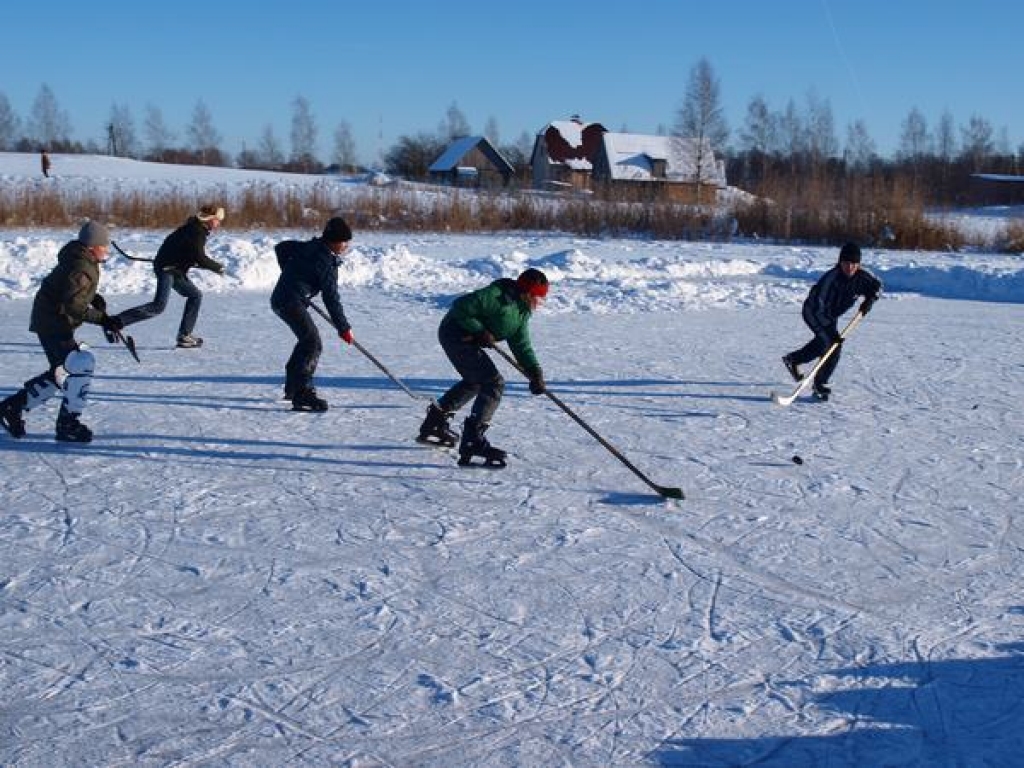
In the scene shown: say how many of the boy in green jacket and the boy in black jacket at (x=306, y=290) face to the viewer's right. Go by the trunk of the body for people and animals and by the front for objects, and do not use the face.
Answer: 2

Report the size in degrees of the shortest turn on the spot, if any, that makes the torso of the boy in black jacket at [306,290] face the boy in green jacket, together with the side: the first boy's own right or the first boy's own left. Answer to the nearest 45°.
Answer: approximately 45° to the first boy's own right

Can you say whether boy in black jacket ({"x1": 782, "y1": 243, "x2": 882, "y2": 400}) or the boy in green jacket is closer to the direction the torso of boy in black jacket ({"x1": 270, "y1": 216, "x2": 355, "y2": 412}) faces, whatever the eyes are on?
the boy in black jacket

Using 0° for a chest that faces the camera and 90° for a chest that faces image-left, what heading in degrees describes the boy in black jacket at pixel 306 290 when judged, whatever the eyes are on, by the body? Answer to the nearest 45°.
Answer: approximately 270°

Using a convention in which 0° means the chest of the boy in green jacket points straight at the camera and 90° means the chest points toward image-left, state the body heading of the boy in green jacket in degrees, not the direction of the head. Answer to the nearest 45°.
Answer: approximately 270°

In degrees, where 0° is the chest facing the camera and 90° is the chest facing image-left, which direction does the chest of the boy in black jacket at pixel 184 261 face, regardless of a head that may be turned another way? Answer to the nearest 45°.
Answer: approximately 270°

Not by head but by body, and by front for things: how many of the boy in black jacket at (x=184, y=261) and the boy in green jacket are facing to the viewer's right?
2
